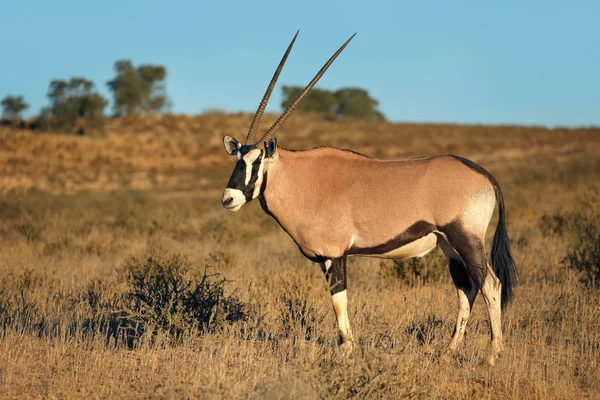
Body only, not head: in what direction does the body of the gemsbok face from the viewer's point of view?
to the viewer's left
